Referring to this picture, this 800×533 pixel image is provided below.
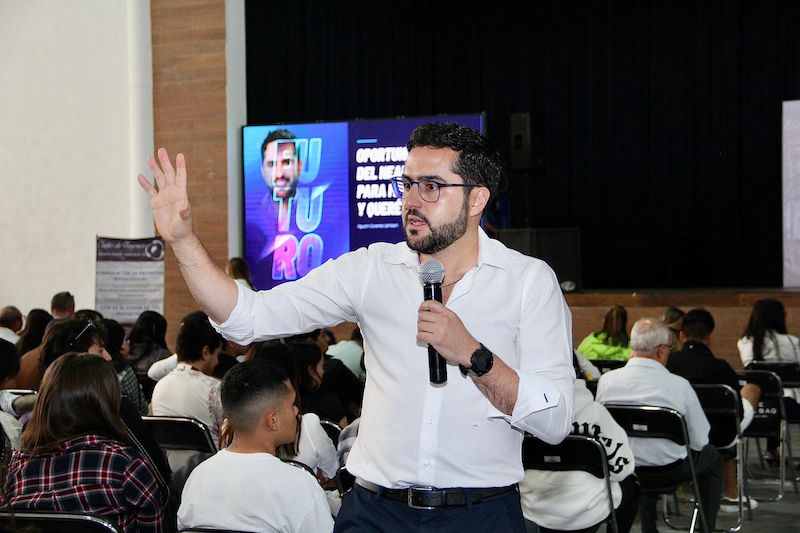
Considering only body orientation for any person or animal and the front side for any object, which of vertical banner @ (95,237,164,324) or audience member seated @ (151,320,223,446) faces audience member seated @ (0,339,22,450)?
the vertical banner

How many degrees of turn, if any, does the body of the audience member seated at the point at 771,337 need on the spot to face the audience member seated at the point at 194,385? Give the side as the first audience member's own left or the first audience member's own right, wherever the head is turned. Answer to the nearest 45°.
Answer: approximately 135° to the first audience member's own left

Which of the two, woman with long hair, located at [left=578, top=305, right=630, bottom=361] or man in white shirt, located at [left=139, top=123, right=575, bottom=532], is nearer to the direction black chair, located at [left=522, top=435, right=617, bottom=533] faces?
the woman with long hair

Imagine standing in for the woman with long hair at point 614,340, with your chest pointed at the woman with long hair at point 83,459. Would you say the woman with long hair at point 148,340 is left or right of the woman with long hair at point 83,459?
right

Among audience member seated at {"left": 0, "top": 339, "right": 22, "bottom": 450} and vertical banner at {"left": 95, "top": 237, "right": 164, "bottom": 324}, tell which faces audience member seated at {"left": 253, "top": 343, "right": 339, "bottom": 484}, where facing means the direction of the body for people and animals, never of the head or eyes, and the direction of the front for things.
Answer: the vertical banner

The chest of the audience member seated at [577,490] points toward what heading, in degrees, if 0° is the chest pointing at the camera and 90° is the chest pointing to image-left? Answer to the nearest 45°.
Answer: approximately 180°

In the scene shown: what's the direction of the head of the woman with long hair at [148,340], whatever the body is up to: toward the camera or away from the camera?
away from the camera

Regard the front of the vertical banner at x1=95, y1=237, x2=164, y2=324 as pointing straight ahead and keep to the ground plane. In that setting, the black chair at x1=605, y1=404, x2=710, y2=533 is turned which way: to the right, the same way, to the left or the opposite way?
the opposite way

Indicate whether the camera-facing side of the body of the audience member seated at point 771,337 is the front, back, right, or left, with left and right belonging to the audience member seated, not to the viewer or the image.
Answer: back

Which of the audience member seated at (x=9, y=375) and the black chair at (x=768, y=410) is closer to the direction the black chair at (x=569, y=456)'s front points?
the black chair

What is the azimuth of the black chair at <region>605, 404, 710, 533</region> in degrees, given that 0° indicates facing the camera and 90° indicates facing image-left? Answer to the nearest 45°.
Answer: approximately 135°

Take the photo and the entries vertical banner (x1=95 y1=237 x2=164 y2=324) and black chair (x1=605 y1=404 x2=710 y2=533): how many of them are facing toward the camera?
1

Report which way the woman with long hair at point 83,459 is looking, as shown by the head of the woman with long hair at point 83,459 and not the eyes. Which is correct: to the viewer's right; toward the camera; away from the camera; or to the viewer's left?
away from the camera

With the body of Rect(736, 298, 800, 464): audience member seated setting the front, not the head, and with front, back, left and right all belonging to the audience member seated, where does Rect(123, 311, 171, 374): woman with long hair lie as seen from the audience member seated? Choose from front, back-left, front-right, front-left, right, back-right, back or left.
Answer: back-left

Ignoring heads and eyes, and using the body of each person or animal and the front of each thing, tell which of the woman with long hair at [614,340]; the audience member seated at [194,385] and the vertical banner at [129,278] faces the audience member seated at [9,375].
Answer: the vertical banner

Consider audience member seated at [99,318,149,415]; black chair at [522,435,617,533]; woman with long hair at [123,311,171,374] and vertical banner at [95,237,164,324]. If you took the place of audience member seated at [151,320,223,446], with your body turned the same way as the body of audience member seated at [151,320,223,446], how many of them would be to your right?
1

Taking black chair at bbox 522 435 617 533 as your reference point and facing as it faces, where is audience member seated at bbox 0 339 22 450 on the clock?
The audience member seated is roughly at 9 o'clock from the black chair.

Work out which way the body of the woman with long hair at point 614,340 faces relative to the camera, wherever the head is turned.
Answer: away from the camera

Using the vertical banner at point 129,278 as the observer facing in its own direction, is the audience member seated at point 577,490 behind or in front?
in front

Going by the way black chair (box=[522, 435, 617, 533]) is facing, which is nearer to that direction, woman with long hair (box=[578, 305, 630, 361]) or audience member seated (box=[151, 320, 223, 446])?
the woman with long hair
